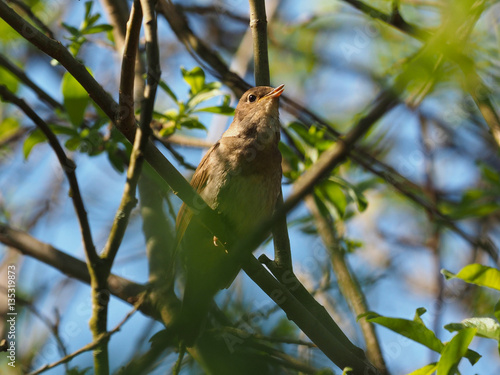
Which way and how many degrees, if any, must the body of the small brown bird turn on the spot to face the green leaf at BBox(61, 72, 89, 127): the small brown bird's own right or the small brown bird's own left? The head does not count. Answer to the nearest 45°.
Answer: approximately 90° to the small brown bird's own right

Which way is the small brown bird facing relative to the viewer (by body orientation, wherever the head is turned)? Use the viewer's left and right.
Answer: facing the viewer and to the right of the viewer

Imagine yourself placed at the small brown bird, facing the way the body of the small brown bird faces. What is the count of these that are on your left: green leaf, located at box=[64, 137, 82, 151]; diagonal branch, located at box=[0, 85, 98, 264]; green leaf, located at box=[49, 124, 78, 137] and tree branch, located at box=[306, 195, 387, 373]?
1

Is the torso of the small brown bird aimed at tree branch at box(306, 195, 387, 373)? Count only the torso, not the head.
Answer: no

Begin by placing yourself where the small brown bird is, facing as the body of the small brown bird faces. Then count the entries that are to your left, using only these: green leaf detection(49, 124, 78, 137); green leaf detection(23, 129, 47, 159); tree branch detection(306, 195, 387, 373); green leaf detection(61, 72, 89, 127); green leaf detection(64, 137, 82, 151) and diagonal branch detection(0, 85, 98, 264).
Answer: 1

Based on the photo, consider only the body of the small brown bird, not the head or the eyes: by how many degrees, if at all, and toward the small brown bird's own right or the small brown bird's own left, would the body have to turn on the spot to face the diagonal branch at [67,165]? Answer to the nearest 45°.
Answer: approximately 90° to the small brown bird's own right

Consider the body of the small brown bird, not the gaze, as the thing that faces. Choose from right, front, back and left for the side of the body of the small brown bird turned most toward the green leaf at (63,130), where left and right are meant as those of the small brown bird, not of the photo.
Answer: right

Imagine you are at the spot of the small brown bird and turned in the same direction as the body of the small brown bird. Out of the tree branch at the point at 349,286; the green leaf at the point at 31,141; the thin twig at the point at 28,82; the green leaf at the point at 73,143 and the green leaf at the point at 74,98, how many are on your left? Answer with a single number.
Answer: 1
